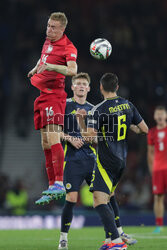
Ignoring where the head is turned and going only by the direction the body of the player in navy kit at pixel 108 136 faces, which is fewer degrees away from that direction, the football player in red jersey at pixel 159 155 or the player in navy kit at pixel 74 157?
the player in navy kit

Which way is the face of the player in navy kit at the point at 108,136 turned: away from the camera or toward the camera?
away from the camera

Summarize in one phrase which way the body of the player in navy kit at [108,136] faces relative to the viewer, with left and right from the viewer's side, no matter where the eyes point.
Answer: facing away from the viewer and to the left of the viewer

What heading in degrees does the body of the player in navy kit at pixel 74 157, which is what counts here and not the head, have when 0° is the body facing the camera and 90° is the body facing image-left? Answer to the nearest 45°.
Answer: approximately 0°

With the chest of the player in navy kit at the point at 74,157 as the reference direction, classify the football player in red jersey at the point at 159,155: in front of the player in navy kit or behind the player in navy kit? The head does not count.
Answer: behind
